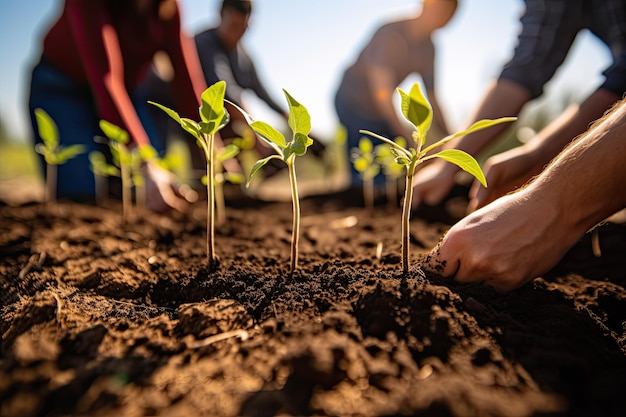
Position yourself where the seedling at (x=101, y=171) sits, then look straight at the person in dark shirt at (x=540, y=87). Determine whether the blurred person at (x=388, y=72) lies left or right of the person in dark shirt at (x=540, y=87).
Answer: left

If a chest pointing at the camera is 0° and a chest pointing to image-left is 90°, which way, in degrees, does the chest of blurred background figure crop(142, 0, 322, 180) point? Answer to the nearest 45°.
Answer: approximately 315°

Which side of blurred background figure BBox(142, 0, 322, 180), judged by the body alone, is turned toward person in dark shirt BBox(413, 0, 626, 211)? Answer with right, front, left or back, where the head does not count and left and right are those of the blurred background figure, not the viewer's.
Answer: front

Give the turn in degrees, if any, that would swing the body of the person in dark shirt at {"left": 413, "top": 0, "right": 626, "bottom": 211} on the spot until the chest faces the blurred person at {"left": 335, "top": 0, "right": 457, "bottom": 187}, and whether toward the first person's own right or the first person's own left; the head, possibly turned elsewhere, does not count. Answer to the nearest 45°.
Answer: approximately 90° to the first person's own right

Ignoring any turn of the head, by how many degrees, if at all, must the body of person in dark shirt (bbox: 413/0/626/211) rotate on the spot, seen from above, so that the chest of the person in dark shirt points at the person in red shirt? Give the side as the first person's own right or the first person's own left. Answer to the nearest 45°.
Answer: approximately 45° to the first person's own right

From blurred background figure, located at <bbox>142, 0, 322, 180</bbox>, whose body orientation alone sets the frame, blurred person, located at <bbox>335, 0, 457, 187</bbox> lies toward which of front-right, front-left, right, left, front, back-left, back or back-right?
front-left

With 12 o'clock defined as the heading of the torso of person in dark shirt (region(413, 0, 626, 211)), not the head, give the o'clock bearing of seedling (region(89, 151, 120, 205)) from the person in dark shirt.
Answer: The seedling is roughly at 1 o'clock from the person in dark shirt.

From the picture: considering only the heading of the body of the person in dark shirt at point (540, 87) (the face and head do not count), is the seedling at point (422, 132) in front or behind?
in front

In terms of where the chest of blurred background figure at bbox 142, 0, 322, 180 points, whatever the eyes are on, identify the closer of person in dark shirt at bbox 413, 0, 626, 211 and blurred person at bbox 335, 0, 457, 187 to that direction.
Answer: the person in dark shirt

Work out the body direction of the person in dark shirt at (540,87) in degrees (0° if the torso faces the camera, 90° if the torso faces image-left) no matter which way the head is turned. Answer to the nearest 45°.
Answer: approximately 45°

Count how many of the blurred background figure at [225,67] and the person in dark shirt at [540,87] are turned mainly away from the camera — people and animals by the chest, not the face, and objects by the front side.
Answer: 0
